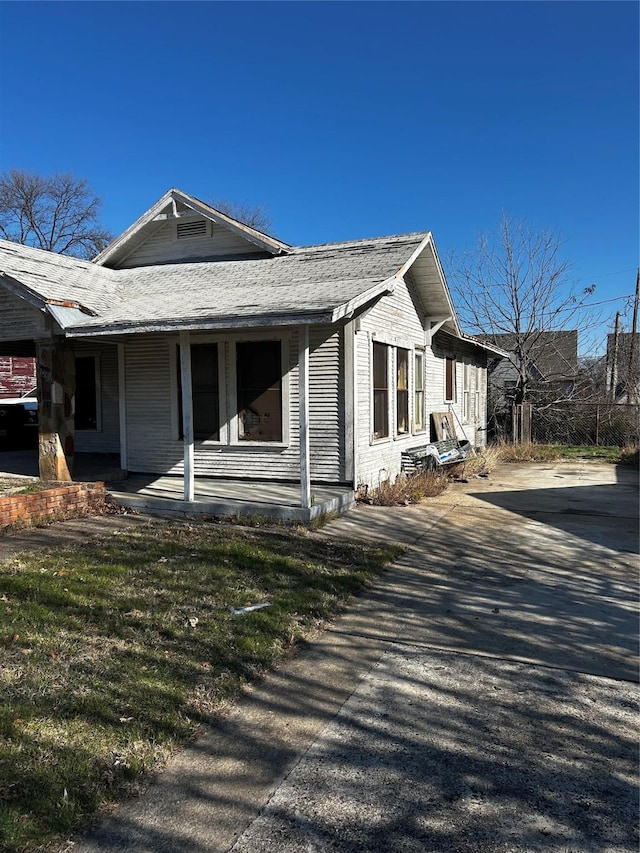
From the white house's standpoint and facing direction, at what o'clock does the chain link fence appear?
The chain link fence is roughly at 6 o'clock from the white house.

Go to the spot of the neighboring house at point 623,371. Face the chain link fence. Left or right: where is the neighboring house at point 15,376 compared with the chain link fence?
right

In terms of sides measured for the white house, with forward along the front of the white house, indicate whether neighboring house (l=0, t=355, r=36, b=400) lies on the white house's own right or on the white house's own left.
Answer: on the white house's own right

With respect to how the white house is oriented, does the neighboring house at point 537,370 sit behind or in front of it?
behind

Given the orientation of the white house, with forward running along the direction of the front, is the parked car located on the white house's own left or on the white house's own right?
on the white house's own right

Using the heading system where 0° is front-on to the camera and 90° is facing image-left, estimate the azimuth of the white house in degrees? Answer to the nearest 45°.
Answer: approximately 45°

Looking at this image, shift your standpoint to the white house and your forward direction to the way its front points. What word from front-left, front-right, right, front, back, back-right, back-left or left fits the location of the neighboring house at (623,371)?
back
